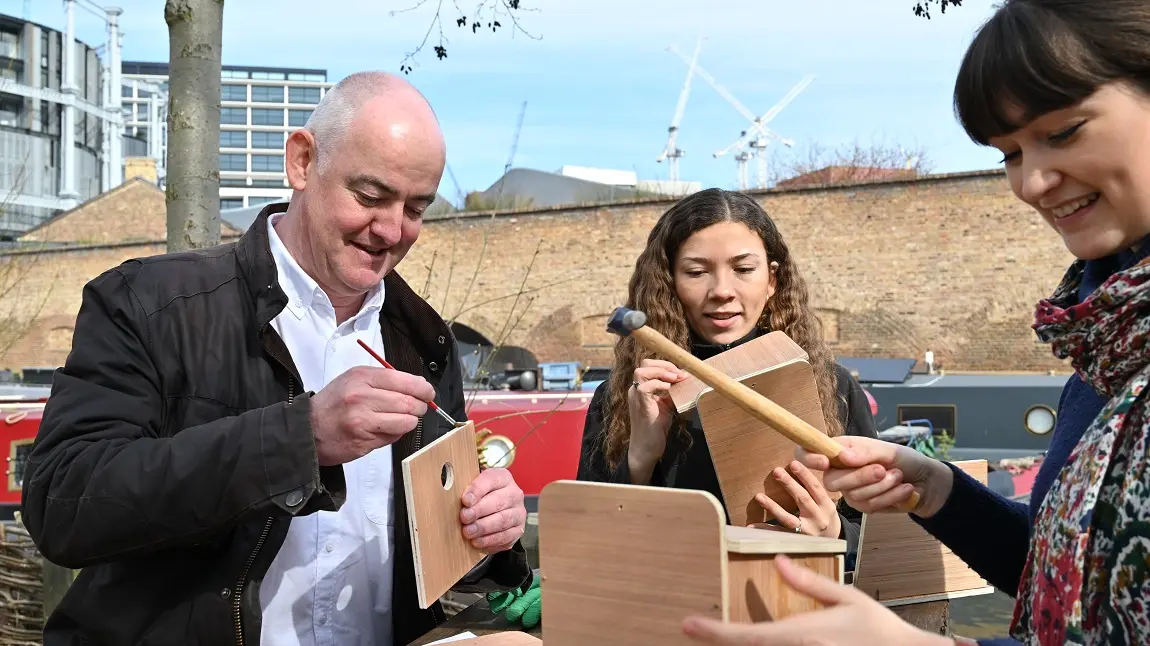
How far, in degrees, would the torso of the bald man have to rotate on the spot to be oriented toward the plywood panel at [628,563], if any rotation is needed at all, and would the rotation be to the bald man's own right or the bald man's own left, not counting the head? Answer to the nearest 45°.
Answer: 0° — they already face it

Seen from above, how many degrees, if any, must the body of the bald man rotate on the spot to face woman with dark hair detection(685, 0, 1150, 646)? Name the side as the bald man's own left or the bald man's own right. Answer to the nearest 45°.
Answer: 0° — they already face them

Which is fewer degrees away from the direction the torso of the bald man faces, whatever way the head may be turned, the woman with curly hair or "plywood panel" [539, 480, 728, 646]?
the plywood panel

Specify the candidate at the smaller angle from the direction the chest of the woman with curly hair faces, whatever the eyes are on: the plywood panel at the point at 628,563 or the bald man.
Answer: the plywood panel

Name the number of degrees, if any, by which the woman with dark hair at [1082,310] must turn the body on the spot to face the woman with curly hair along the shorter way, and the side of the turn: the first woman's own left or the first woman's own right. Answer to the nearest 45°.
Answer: approximately 90° to the first woman's own right

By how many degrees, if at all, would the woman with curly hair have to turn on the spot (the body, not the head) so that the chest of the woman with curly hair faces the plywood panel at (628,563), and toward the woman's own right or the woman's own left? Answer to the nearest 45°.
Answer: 0° — they already face it

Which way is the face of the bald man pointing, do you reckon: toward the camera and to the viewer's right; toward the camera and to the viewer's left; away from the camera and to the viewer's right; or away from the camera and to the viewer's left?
toward the camera and to the viewer's right

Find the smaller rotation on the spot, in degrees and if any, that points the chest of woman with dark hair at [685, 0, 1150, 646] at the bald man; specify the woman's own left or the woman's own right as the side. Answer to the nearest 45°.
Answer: approximately 45° to the woman's own right

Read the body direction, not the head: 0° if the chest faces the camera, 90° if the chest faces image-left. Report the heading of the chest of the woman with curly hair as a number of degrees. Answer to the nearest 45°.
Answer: approximately 0°

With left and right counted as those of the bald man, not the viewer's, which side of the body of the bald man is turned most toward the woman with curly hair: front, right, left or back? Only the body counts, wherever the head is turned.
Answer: left
